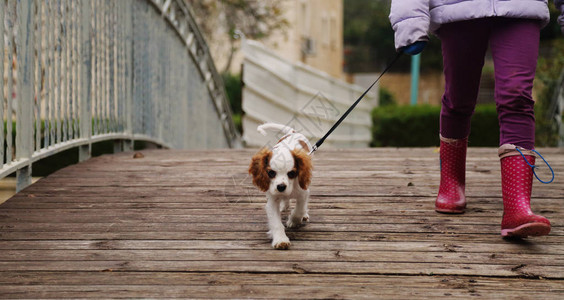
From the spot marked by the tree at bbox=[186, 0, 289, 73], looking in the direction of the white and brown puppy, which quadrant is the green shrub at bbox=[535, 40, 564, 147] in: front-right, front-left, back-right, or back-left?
front-left

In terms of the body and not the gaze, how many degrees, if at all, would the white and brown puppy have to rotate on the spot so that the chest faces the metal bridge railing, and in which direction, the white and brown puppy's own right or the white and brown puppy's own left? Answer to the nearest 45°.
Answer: approximately 135° to the white and brown puppy's own right

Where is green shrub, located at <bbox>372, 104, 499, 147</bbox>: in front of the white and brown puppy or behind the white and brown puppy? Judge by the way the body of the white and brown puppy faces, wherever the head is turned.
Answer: behind

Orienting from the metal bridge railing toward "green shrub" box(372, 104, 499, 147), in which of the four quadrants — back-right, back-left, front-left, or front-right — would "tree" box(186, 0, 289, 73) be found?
front-left

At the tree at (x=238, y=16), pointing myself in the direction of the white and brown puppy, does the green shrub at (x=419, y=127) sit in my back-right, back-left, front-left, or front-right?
front-left

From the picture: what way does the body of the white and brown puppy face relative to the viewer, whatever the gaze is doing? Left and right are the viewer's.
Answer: facing the viewer

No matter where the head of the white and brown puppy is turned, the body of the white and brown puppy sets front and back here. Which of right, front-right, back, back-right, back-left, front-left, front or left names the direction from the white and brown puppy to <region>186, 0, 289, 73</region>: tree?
back

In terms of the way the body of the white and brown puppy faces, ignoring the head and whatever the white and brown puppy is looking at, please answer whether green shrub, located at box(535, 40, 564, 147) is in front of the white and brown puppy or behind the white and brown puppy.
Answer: behind
